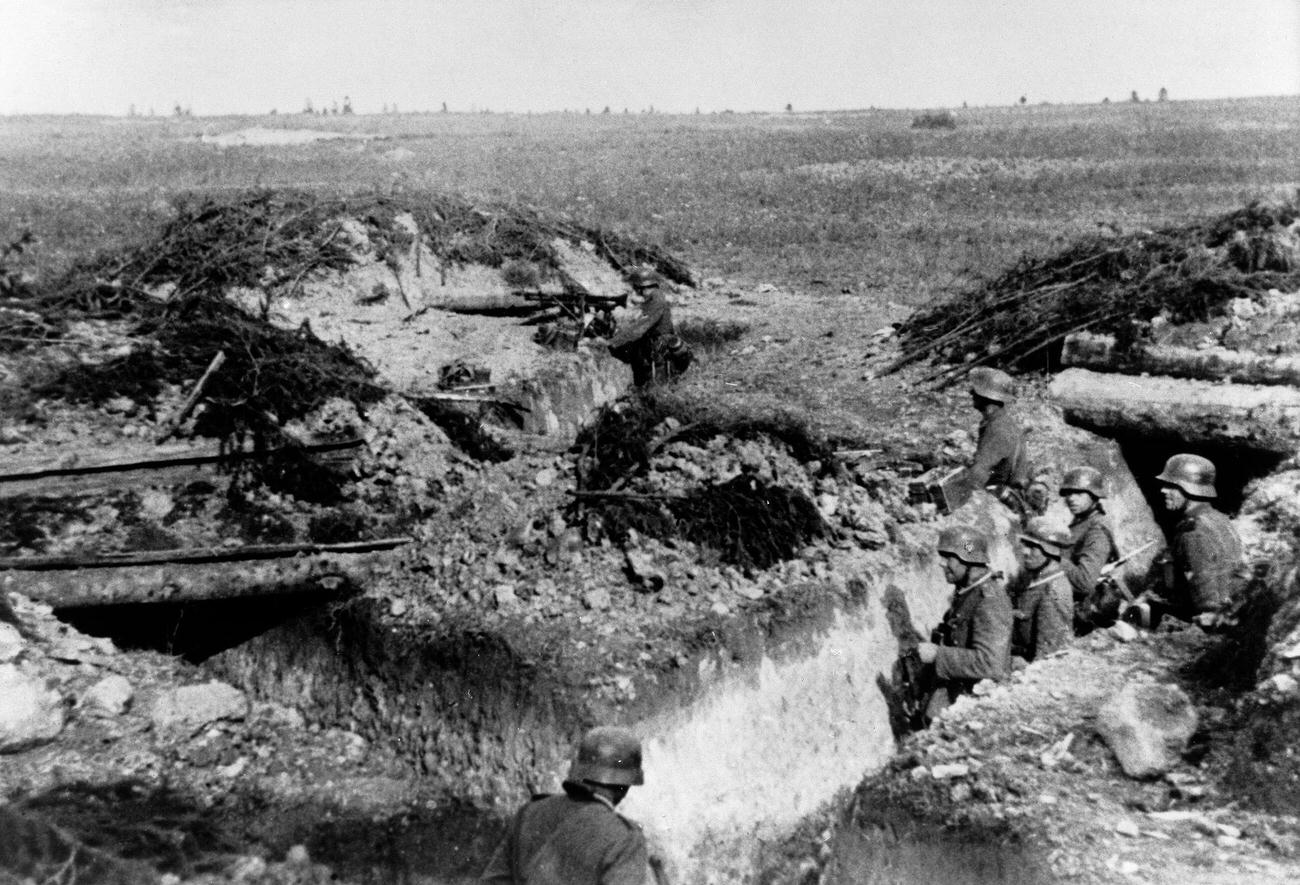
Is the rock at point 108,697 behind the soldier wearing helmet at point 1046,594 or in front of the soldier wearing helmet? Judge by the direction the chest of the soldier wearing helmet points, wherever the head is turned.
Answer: in front

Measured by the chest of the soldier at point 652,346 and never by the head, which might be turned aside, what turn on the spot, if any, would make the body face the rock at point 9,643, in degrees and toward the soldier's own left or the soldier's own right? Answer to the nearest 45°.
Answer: approximately 45° to the soldier's own left

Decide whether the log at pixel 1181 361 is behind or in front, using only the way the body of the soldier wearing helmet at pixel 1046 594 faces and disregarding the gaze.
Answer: behind

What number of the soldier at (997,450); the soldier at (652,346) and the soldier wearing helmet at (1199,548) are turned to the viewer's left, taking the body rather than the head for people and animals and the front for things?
3

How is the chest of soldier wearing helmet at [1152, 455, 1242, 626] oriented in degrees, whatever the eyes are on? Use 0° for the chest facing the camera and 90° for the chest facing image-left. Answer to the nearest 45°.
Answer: approximately 90°

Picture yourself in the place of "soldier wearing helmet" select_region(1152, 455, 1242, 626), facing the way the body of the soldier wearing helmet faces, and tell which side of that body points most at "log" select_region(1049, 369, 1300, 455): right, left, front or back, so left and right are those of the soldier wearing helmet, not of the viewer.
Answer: right

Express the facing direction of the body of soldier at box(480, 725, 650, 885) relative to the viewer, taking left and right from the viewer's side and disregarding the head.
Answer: facing away from the viewer and to the right of the viewer

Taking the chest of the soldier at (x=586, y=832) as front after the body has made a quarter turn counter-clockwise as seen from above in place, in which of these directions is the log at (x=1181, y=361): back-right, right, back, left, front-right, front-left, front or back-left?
right

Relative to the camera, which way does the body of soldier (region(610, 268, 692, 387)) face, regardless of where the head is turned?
to the viewer's left

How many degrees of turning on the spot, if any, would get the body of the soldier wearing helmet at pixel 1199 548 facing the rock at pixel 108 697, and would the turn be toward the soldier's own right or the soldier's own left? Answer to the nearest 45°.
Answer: approximately 45° to the soldier's own left

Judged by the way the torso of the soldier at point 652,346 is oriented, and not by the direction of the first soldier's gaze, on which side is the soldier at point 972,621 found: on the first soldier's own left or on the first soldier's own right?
on the first soldier's own left

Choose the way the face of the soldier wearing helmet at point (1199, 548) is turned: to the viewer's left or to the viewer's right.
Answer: to the viewer's left

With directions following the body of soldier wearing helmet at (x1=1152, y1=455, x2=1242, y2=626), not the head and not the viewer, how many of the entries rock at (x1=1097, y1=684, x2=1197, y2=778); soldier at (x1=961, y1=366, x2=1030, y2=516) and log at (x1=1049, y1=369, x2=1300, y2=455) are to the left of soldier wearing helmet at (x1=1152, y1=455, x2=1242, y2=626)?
1

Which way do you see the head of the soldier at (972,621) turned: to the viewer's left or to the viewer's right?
to the viewer's left

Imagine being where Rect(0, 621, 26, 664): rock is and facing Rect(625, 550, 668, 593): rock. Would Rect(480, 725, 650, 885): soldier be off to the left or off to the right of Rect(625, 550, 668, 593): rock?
right

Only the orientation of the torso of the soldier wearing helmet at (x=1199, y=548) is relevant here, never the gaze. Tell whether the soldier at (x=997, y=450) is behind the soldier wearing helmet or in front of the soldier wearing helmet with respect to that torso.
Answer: in front

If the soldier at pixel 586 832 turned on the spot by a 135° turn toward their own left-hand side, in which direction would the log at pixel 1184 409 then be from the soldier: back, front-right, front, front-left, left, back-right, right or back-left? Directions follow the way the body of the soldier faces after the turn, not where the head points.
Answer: back-right

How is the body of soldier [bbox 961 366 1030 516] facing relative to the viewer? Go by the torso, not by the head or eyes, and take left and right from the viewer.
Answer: facing to the left of the viewer
